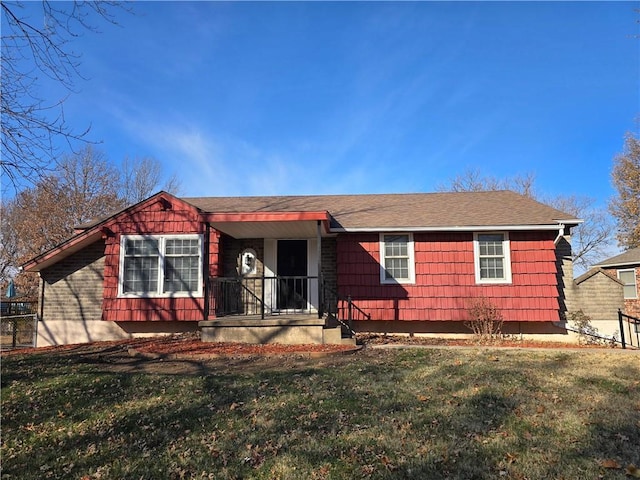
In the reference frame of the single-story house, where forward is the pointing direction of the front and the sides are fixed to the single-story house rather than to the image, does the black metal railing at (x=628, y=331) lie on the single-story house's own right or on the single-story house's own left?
on the single-story house's own left

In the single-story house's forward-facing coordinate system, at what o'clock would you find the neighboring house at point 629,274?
The neighboring house is roughly at 8 o'clock from the single-story house.

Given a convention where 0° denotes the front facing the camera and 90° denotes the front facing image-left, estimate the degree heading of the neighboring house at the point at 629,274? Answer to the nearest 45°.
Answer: approximately 0°

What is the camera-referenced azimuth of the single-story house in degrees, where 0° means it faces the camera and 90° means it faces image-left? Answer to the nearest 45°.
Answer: approximately 0°

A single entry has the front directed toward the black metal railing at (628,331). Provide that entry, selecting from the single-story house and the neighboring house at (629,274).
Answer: the neighboring house

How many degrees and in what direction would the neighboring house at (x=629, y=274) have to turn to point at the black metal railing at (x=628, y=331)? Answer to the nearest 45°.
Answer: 0° — it already faces it

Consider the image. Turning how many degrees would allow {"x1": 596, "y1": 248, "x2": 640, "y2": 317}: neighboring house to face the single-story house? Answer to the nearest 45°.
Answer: approximately 45° to its right

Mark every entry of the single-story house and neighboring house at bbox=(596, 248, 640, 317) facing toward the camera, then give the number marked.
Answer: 2
